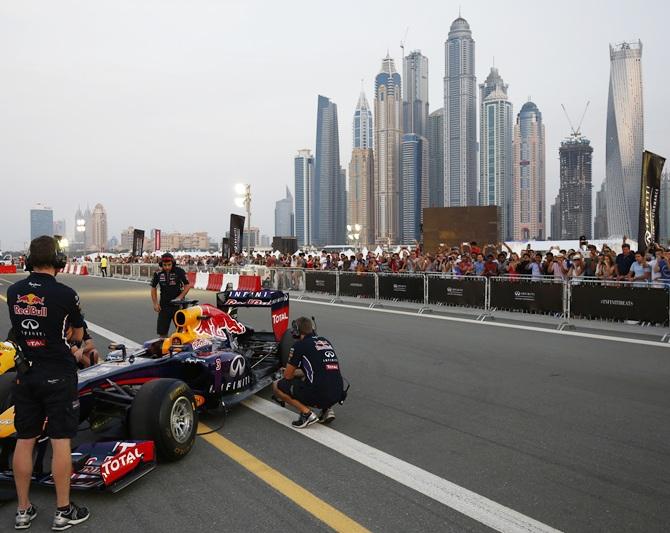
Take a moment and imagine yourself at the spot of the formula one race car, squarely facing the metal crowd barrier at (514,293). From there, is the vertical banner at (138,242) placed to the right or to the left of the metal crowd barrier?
left

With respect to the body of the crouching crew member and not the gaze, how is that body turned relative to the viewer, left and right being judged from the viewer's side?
facing away from the viewer and to the left of the viewer

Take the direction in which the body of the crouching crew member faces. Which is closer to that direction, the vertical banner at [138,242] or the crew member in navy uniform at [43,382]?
the vertical banner

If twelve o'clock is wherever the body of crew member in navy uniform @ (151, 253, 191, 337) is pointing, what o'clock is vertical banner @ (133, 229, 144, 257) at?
The vertical banner is roughly at 6 o'clock from the crew member in navy uniform.

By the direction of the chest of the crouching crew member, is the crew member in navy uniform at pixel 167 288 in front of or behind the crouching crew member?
in front

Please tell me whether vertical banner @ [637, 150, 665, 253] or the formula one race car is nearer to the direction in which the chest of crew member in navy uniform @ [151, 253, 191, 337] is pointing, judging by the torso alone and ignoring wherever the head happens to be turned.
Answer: the formula one race car

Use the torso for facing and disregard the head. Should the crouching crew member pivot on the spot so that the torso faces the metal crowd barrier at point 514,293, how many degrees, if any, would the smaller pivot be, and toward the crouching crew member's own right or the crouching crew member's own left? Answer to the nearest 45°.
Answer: approximately 90° to the crouching crew member's own right

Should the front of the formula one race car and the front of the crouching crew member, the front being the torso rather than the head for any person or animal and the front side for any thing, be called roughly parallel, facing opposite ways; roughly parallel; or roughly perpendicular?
roughly perpendicular

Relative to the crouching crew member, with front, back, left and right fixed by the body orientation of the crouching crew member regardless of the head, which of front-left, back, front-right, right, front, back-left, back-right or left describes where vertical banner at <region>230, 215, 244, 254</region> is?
front-right

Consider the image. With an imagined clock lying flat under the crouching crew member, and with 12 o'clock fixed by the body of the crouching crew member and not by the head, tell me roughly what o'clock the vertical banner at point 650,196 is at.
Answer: The vertical banner is roughly at 3 o'clock from the crouching crew member.

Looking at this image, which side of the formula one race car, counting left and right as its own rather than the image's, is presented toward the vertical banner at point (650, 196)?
back

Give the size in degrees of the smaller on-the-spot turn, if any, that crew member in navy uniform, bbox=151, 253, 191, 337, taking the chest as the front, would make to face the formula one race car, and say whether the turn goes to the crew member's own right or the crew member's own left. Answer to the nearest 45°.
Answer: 0° — they already face it

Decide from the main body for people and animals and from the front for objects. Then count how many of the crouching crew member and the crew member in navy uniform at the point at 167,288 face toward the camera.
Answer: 1

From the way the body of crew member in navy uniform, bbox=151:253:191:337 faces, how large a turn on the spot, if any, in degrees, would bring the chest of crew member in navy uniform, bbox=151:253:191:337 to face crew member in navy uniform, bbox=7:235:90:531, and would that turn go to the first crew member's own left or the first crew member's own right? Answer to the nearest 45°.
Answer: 0° — they already face them

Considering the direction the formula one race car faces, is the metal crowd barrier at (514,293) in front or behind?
behind

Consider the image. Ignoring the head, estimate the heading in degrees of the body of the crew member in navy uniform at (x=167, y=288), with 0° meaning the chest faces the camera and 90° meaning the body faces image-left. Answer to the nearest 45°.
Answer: approximately 0°
